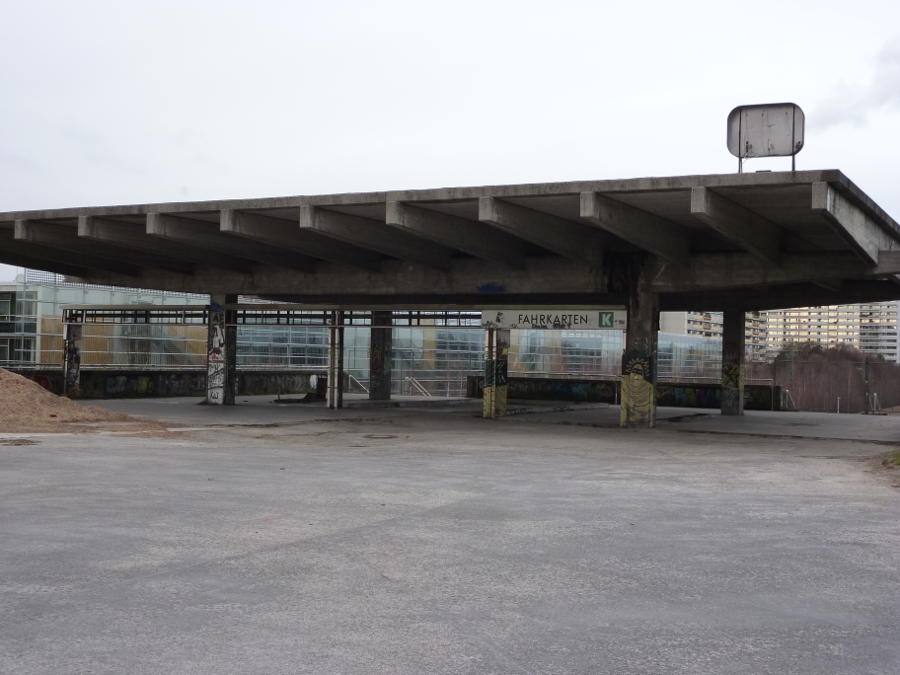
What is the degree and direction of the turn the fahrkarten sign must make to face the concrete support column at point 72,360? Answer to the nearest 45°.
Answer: approximately 90° to its right

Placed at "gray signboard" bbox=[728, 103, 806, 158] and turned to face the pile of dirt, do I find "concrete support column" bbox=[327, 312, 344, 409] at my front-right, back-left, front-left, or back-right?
front-right

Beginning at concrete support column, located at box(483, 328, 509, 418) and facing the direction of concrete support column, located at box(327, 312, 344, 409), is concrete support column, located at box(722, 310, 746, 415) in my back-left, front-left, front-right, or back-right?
back-right

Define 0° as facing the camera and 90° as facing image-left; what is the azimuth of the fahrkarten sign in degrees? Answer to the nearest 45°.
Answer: approximately 0°
